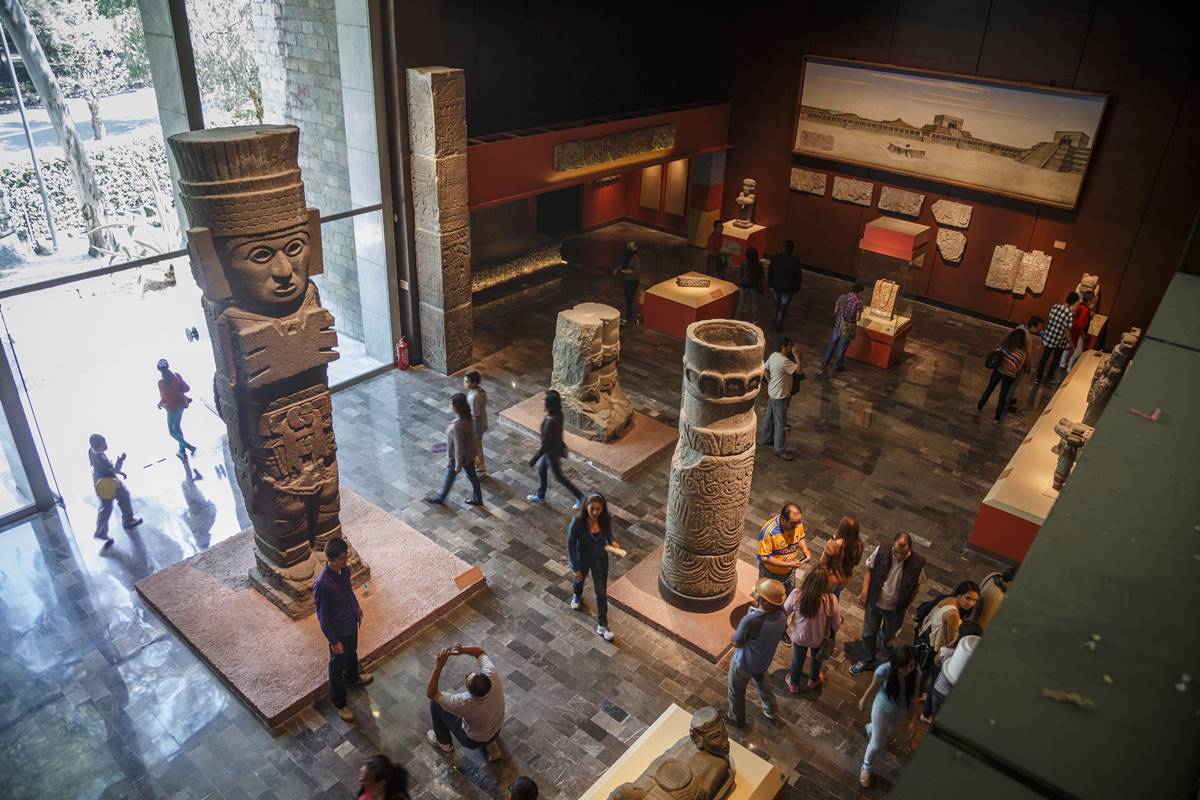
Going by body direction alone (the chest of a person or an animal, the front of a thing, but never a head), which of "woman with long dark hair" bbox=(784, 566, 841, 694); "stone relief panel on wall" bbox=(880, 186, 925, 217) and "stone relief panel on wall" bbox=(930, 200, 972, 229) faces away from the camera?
the woman with long dark hair

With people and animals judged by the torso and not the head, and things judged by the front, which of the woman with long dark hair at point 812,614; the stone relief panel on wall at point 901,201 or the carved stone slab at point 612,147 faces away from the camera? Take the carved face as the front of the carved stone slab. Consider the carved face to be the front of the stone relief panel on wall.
the woman with long dark hair

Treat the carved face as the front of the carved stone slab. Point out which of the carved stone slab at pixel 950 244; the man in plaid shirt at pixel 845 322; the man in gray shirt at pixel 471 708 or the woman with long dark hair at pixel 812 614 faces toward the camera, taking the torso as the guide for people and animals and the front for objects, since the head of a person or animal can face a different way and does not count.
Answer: the carved stone slab

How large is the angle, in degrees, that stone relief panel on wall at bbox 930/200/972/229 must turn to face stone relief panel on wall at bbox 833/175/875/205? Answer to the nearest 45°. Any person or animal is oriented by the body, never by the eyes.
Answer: approximately 90° to its right

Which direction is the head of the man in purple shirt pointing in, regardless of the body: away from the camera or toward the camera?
toward the camera

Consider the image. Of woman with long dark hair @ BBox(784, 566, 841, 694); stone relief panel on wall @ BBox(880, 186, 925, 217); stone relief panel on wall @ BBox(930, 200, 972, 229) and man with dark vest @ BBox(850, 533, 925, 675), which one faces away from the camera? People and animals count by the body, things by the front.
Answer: the woman with long dark hair

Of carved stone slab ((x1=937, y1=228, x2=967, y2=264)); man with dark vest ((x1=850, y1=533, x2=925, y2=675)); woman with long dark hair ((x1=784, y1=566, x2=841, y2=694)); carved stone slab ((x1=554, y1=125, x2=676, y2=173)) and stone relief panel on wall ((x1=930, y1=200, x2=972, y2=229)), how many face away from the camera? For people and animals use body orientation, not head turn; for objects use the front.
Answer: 1

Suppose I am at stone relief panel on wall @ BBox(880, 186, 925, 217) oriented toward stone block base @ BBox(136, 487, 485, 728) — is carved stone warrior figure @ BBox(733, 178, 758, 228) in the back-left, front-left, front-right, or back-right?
front-right

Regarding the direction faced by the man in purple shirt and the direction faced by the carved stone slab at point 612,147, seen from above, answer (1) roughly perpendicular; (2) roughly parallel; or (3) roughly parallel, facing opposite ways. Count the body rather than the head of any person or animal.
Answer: roughly parallel

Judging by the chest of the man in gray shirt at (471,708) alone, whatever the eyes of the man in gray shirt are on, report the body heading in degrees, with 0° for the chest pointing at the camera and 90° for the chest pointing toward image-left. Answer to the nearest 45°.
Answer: approximately 135°

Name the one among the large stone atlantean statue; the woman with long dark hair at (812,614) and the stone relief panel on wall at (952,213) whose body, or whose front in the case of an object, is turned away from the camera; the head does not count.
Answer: the woman with long dark hair

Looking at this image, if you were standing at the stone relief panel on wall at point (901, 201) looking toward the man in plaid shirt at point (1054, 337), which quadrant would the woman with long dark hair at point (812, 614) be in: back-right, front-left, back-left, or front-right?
front-right

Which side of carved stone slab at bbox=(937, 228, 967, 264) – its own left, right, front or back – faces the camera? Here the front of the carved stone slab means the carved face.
front

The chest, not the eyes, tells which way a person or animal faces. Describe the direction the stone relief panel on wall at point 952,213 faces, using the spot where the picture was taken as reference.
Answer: facing the viewer

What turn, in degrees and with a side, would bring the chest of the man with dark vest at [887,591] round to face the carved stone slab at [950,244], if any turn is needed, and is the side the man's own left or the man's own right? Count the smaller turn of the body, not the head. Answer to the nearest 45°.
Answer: approximately 135° to the man's own right

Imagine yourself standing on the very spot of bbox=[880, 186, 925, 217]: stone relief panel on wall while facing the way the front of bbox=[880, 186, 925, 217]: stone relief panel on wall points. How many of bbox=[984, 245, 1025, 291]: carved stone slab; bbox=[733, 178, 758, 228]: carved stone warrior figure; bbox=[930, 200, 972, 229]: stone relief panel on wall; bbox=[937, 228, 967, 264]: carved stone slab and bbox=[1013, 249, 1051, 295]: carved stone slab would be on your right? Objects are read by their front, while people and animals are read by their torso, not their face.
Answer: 1

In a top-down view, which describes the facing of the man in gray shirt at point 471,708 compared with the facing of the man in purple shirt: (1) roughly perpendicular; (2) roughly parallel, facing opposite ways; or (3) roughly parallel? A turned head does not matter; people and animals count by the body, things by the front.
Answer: roughly parallel, facing opposite ways

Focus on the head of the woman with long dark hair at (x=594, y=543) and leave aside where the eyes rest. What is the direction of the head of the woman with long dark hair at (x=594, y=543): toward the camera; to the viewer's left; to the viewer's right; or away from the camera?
toward the camera
